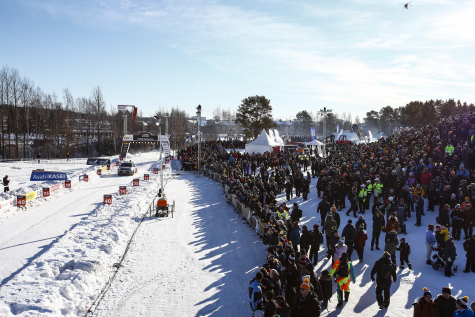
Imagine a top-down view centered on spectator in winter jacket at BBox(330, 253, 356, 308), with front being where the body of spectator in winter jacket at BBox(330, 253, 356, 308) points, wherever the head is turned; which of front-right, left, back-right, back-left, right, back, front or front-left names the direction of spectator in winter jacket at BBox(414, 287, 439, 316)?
back-right

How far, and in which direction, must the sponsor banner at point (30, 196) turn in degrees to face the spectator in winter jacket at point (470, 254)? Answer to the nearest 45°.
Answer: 0° — it already faces them

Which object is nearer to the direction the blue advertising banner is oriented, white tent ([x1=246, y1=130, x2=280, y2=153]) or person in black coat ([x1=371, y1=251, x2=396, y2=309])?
the person in black coat

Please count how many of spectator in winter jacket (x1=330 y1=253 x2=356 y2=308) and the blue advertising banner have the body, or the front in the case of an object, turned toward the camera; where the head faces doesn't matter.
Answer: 1

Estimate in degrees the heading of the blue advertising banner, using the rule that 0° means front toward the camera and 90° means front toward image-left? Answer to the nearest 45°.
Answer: approximately 0°

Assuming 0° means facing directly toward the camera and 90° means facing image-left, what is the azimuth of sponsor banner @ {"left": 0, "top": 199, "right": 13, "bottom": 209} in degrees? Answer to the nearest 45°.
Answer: approximately 315°
